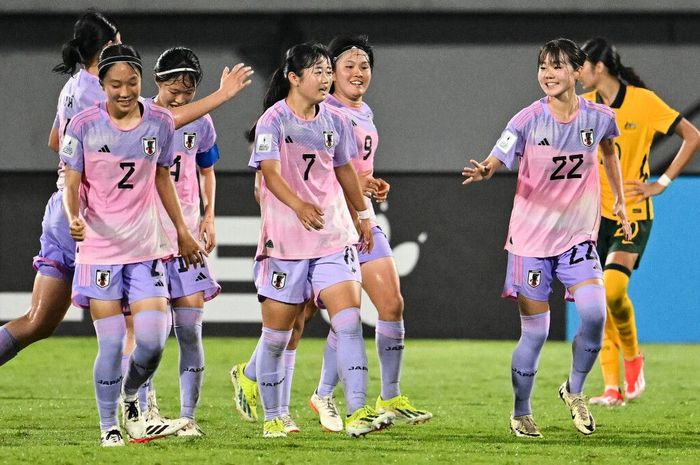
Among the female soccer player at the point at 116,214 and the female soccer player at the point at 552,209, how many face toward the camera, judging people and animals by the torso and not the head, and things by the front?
2

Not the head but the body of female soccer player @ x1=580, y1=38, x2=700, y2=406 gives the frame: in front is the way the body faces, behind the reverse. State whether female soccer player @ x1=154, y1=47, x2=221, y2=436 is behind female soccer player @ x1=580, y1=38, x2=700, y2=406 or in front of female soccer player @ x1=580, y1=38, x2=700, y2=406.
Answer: in front

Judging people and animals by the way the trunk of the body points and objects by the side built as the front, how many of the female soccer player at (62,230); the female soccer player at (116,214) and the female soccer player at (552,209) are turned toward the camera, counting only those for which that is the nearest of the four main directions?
2

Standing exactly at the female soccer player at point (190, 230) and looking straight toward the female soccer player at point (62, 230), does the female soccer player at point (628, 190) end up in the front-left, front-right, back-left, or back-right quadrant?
back-right

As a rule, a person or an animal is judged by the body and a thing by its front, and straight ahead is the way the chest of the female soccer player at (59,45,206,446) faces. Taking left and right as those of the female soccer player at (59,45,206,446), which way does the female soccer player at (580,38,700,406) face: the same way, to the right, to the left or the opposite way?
to the right

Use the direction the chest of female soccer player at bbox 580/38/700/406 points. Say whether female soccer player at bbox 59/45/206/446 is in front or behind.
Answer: in front

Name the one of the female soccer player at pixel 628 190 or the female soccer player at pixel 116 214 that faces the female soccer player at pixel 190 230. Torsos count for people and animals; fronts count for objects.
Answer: the female soccer player at pixel 628 190

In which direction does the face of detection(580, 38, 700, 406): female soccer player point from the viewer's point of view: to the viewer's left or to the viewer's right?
to the viewer's left

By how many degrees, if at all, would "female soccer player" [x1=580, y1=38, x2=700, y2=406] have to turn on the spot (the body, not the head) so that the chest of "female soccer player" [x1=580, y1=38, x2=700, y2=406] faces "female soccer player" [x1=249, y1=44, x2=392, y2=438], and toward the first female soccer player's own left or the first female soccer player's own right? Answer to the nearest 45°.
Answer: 0° — they already face them
